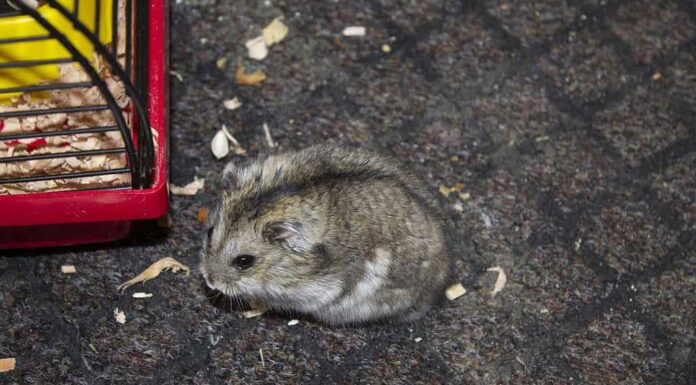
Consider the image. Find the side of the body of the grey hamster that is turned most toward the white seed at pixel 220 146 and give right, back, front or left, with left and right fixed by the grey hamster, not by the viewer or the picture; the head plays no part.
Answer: right

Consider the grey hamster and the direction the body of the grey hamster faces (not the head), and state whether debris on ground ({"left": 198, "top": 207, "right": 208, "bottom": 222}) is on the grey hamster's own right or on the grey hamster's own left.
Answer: on the grey hamster's own right

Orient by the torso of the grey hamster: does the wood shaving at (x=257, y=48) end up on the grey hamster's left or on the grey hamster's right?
on the grey hamster's right

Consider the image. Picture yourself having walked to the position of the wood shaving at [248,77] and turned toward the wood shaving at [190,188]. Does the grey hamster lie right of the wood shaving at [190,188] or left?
left

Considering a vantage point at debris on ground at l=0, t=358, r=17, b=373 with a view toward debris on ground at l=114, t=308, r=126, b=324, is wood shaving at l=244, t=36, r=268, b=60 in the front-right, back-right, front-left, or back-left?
front-left

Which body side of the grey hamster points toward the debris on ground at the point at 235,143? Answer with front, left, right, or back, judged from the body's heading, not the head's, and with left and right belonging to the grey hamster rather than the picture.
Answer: right

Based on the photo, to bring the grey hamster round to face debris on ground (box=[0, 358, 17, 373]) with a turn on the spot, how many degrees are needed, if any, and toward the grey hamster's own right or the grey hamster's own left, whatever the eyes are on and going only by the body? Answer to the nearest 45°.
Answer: approximately 45° to the grey hamster's own right

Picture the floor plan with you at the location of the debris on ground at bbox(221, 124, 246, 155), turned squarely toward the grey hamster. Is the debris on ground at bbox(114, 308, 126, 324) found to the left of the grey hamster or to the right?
right

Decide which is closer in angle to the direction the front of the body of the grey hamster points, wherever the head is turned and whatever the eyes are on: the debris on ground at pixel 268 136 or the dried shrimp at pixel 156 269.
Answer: the dried shrimp

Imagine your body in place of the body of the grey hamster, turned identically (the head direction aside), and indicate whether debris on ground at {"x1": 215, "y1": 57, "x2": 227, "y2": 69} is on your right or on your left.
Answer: on your right

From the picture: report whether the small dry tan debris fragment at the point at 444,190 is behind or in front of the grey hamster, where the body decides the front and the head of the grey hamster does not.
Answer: behind

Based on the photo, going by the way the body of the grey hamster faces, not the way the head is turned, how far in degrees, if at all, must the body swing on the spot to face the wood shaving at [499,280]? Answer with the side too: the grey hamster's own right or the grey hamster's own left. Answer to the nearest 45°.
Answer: approximately 135° to the grey hamster's own left

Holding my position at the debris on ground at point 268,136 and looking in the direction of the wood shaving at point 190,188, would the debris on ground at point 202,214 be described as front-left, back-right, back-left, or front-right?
front-left

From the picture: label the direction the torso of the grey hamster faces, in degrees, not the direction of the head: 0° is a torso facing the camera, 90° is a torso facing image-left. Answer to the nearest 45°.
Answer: approximately 45°

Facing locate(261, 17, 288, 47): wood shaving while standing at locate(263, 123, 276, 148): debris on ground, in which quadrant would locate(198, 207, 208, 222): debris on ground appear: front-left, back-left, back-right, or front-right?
back-left

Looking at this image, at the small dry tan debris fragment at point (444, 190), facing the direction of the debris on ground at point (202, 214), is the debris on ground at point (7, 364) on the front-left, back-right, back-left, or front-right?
front-left

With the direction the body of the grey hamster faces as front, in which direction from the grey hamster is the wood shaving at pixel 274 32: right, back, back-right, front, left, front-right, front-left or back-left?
back-right
